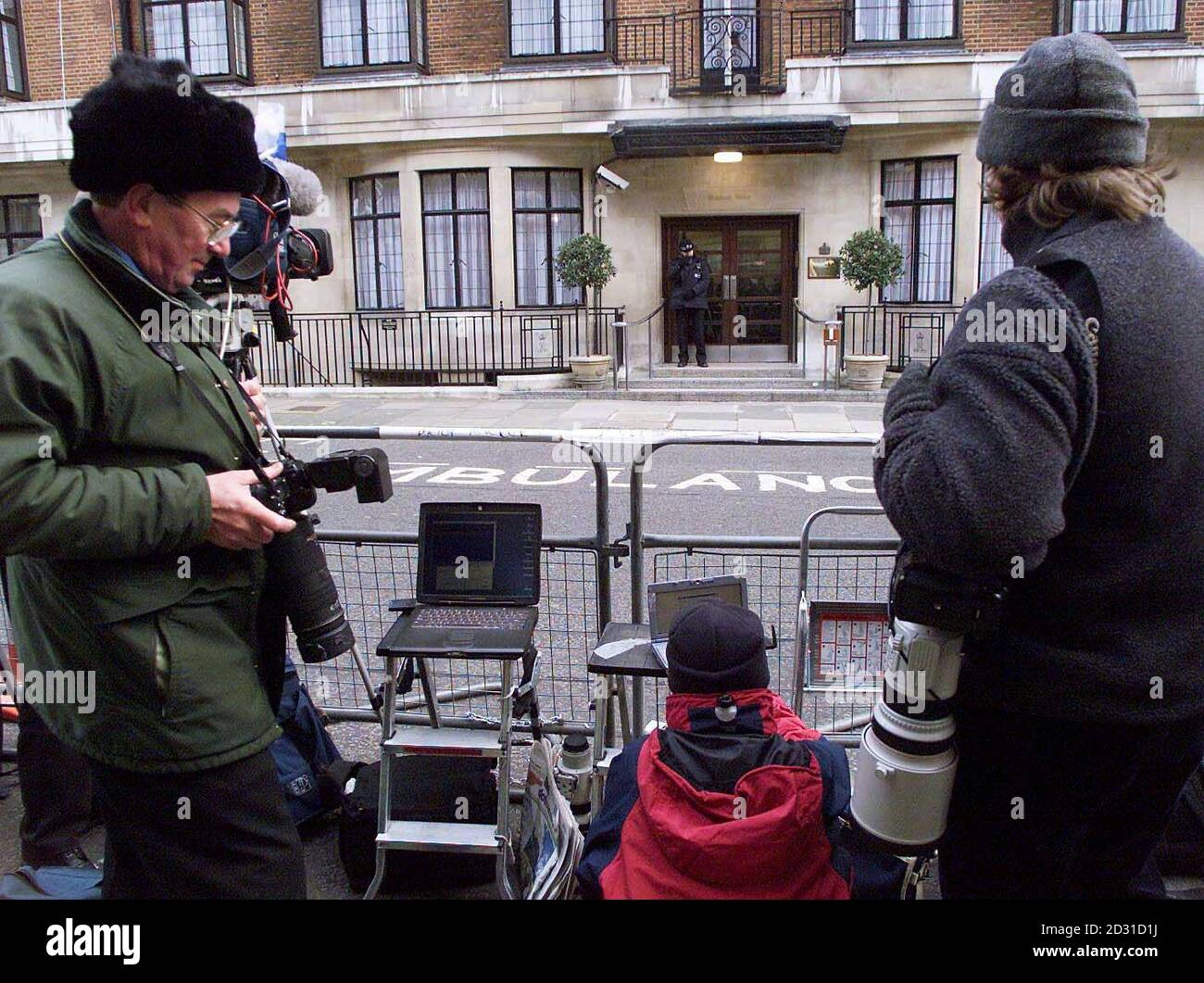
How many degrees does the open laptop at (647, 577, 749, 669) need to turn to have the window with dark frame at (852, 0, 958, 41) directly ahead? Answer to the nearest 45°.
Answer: approximately 180°

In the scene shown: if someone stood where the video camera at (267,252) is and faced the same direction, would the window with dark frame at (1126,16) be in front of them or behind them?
in front

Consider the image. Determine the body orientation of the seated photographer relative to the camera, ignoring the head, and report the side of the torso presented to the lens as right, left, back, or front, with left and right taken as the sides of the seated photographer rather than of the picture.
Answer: back

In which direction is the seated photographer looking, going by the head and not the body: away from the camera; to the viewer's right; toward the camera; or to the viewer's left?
away from the camera

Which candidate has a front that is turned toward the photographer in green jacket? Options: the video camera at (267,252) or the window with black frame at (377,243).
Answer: the window with black frame

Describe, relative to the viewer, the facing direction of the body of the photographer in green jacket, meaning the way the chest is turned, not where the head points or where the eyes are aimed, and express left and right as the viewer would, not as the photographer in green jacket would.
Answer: facing to the right of the viewer

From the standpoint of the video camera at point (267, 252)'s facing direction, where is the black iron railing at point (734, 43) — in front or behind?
in front

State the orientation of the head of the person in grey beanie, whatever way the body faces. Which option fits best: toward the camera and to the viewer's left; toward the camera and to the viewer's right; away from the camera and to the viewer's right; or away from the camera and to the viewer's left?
away from the camera and to the viewer's left

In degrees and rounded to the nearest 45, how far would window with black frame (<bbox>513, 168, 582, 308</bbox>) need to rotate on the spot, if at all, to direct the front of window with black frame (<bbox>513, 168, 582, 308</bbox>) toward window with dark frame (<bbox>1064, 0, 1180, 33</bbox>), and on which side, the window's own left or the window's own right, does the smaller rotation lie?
approximately 90° to the window's own left
